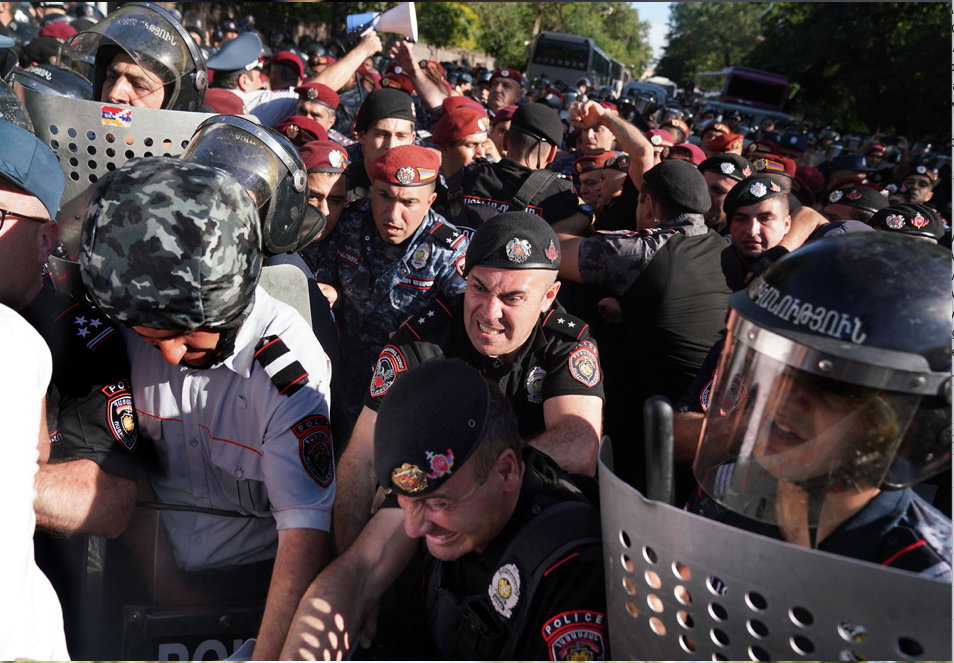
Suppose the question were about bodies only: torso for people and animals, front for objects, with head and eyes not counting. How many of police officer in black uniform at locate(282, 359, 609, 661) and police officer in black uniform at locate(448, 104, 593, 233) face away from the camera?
1

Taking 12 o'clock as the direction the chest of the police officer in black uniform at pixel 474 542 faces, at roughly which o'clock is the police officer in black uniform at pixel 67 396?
the police officer in black uniform at pixel 67 396 is roughly at 2 o'clock from the police officer in black uniform at pixel 474 542.

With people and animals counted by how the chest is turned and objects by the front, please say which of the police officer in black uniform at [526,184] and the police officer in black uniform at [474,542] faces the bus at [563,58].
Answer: the police officer in black uniform at [526,184]

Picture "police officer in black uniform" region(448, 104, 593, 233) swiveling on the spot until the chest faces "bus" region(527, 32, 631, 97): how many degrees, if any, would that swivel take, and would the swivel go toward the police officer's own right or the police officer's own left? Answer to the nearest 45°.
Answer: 0° — they already face it

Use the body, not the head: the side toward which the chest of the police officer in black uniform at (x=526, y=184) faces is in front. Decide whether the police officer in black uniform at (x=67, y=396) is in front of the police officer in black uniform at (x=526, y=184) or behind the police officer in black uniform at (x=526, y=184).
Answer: behind

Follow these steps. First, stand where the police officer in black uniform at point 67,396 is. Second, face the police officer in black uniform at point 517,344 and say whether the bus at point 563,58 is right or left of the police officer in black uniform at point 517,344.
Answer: left

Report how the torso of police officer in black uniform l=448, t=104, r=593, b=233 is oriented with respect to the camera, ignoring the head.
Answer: away from the camera

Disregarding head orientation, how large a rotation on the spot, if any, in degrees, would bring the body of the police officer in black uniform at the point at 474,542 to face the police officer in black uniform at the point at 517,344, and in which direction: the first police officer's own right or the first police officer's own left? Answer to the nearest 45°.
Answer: approximately 135° to the first police officer's own right

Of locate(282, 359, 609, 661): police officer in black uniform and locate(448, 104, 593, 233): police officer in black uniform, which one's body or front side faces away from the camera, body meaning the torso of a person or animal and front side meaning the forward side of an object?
locate(448, 104, 593, 233): police officer in black uniform

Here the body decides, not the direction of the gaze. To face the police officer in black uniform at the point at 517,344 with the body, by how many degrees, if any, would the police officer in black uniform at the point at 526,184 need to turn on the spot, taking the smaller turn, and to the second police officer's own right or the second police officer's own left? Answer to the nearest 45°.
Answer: approximately 180°

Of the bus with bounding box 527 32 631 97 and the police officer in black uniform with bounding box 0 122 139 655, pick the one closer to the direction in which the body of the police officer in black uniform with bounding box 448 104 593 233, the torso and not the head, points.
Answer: the bus

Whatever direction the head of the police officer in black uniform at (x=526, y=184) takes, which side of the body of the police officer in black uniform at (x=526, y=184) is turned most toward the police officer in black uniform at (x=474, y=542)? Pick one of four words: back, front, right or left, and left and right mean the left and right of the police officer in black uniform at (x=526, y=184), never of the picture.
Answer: back

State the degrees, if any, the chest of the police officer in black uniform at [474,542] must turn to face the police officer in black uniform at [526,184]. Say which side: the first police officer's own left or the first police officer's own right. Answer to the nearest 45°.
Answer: approximately 135° to the first police officer's own right

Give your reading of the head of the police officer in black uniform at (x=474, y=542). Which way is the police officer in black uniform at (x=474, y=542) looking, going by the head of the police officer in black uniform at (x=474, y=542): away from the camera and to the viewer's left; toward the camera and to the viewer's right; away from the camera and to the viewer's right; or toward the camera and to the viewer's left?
toward the camera and to the viewer's left

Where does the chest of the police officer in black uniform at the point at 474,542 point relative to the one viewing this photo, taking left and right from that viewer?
facing the viewer and to the left of the viewer
